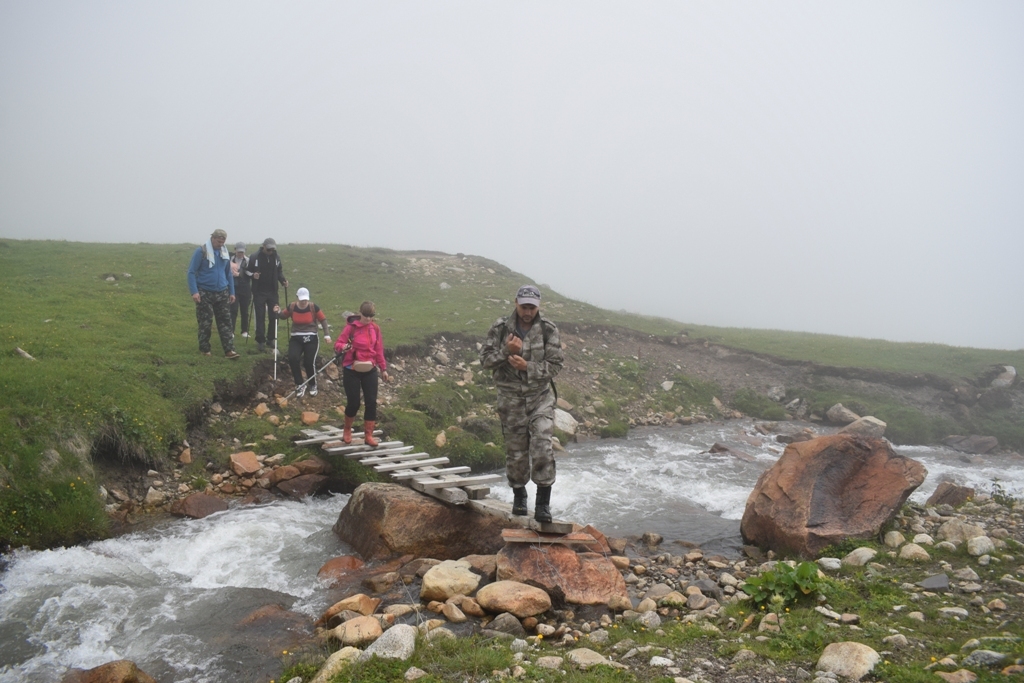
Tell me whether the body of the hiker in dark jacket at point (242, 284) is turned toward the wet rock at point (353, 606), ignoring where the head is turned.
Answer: yes

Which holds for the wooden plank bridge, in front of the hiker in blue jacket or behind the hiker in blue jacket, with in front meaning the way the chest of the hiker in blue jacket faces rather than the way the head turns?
in front

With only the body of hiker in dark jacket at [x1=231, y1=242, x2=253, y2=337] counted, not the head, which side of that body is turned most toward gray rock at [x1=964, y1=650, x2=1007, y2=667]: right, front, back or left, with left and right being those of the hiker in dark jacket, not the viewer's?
front

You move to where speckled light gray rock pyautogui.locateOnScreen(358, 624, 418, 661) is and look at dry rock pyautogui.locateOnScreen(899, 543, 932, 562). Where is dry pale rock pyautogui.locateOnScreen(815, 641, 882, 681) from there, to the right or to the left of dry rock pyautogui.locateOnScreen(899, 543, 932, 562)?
right

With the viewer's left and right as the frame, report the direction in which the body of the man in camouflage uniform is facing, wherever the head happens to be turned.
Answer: facing the viewer

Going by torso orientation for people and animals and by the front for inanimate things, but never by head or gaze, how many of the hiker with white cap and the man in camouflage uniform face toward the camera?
2

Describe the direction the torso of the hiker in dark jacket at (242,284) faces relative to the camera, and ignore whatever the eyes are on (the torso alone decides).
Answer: toward the camera

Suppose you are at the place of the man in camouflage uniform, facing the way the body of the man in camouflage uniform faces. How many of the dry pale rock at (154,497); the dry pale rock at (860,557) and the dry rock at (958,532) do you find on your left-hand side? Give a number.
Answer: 2

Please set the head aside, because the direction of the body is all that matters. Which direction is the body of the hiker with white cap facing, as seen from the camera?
toward the camera

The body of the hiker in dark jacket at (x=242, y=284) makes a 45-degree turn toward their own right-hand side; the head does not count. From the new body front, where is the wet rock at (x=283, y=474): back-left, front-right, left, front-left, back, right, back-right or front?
front-left

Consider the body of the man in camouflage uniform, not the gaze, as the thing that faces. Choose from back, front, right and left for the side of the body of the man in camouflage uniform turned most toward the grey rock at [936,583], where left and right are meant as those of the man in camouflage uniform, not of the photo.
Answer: left

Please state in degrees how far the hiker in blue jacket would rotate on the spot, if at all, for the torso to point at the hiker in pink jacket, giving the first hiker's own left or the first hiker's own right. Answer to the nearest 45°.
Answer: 0° — they already face them

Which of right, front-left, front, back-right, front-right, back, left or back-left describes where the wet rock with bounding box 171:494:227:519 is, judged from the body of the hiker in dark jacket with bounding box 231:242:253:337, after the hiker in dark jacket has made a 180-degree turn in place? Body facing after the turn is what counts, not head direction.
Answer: back

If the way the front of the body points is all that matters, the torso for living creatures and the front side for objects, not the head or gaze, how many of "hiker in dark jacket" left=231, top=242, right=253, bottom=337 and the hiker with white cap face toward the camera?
2

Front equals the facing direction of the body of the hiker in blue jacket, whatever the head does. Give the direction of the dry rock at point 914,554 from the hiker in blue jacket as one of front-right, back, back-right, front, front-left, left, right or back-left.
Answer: front
